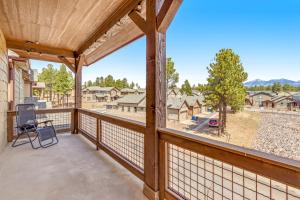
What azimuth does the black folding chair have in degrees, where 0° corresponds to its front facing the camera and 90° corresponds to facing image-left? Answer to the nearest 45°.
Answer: approximately 315°
